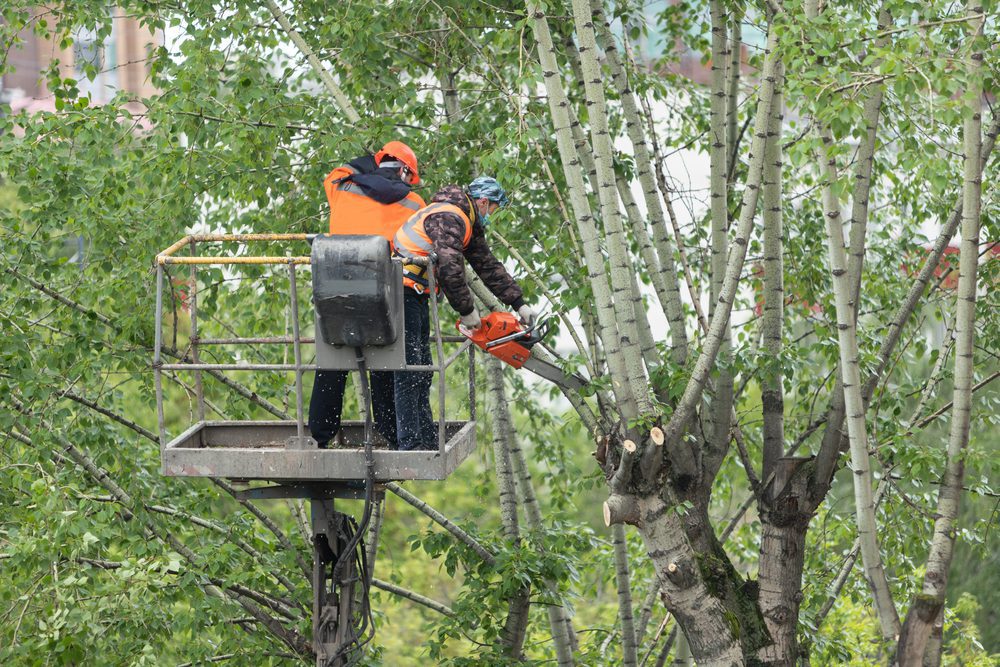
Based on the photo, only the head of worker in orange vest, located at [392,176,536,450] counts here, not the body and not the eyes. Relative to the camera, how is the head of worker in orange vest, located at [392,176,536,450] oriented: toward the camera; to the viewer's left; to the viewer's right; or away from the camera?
to the viewer's right

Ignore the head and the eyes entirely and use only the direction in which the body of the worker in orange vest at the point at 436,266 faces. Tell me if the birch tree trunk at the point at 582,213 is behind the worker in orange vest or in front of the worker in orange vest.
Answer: in front

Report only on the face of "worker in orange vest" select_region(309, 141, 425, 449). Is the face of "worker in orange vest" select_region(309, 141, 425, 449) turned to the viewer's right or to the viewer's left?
to the viewer's right

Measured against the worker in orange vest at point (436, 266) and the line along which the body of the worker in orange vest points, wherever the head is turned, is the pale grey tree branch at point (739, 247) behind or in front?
in front

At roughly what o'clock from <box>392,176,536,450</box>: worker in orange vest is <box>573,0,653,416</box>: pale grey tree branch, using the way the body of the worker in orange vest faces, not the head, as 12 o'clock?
The pale grey tree branch is roughly at 11 o'clock from the worker in orange vest.

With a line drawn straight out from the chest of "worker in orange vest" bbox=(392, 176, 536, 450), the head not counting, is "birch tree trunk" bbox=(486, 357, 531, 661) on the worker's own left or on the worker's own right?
on the worker's own left

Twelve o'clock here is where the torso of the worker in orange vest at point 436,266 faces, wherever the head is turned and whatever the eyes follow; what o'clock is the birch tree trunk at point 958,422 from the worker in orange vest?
The birch tree trunk is roughly at 12 o'clock from the worker in orange vest.

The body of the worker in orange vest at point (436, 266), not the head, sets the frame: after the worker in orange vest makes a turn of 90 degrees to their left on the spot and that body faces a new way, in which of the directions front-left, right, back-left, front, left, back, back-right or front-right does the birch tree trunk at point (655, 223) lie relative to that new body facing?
front-right

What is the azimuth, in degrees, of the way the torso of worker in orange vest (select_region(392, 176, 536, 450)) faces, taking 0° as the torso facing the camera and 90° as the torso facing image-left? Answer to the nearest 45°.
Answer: approximately 270°
